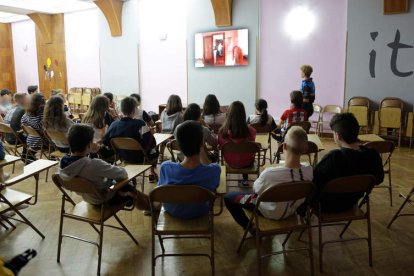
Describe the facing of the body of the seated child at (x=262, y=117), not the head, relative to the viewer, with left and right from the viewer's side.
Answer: facing away from the viewer

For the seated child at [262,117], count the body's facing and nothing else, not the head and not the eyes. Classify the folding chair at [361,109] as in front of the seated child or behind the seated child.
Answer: in front

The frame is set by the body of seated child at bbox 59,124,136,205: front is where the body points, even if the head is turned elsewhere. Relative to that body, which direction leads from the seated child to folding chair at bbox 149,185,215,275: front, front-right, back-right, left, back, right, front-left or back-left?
right

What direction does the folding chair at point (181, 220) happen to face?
away from the camera

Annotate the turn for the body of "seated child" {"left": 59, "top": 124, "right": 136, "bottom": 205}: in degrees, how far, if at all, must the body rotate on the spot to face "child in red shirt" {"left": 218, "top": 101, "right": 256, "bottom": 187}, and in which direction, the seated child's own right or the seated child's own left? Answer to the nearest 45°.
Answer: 0° — they already face them

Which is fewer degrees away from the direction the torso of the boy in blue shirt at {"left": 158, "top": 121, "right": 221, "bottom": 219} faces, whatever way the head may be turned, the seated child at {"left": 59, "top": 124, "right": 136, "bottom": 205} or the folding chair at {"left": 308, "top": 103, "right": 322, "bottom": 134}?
the folding chair

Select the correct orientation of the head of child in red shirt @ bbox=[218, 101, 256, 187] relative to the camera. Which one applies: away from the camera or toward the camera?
away from the camera

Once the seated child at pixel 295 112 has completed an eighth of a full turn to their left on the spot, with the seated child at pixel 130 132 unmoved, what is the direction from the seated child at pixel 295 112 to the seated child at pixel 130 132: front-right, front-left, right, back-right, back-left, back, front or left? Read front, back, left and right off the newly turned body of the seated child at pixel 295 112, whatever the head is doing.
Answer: front-left

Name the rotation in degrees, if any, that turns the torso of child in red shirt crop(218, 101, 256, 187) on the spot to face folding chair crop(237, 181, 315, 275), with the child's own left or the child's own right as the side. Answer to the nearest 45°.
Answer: approximately 180°

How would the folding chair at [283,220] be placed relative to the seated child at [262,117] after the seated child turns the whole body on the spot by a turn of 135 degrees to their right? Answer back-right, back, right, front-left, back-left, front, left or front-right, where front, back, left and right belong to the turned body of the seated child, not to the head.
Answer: front-right

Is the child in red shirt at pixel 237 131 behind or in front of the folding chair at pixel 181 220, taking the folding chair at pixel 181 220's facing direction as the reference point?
in front

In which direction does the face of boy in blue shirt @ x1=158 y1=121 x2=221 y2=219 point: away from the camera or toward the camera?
away from the camera

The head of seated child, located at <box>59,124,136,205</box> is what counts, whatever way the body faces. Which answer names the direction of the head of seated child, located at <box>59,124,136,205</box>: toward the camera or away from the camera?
away from the camera
